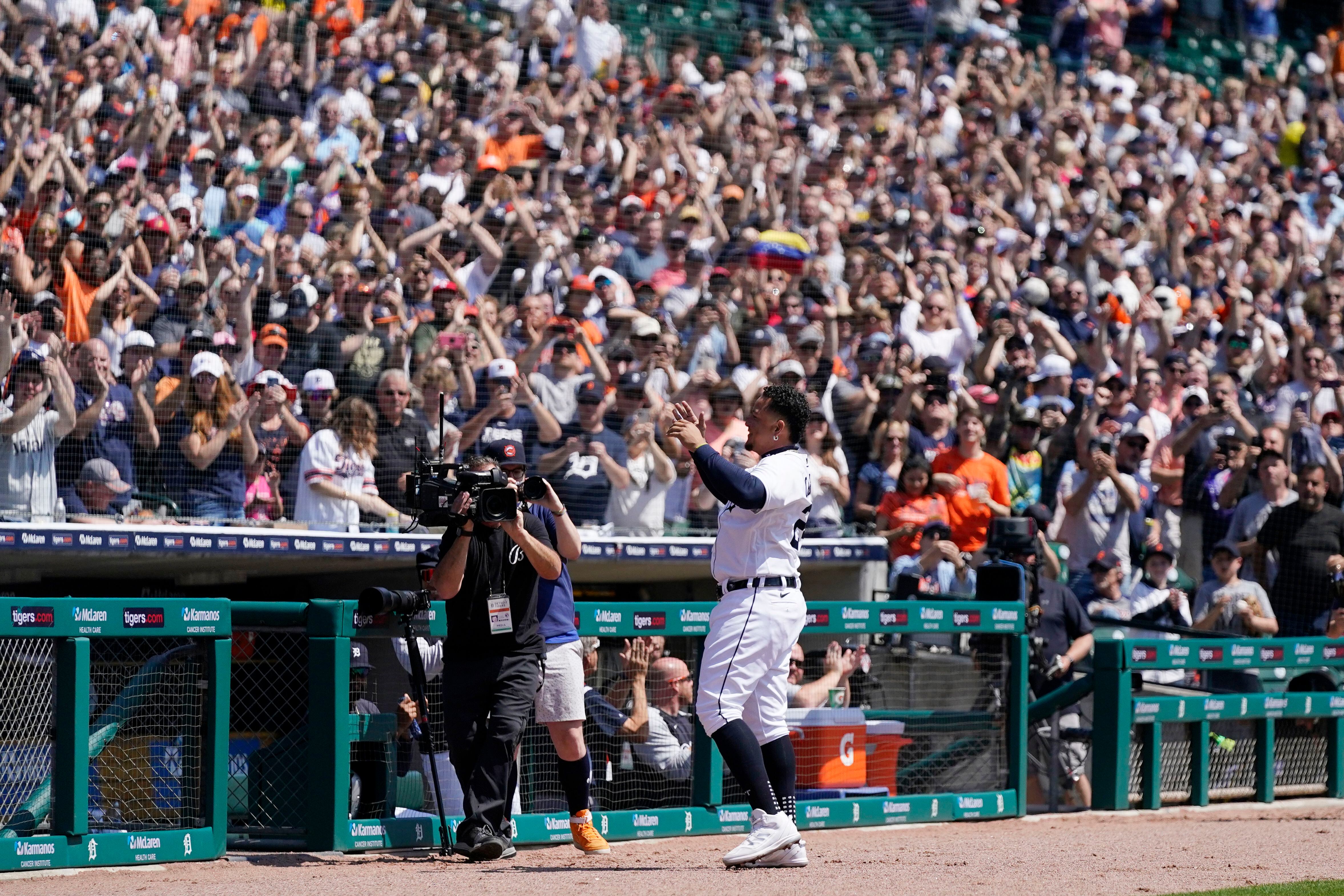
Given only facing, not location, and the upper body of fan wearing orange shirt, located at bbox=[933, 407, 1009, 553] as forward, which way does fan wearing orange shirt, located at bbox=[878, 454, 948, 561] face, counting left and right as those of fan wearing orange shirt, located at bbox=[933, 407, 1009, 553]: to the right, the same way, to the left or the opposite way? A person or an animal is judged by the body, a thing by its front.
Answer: the same way

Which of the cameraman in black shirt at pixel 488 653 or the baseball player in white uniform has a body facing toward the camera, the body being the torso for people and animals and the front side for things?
the cameraman in black shirt

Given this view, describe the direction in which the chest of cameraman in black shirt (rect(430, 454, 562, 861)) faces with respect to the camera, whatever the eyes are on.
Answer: toward the camera

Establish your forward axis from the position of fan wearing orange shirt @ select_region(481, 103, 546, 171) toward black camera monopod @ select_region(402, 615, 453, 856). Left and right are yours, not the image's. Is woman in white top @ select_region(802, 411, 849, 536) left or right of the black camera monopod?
left

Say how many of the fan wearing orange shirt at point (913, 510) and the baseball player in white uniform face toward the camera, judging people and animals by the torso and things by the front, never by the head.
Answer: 1

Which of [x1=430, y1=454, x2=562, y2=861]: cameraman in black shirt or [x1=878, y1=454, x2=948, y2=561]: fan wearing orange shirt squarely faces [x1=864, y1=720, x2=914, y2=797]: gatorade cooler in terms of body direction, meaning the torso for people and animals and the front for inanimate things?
the fan wearing orange shirt

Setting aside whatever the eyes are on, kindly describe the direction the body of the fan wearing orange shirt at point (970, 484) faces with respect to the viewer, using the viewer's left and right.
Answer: facing the viewer

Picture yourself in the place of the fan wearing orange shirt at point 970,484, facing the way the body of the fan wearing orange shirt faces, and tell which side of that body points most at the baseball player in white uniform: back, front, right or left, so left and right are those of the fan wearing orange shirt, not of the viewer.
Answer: front
